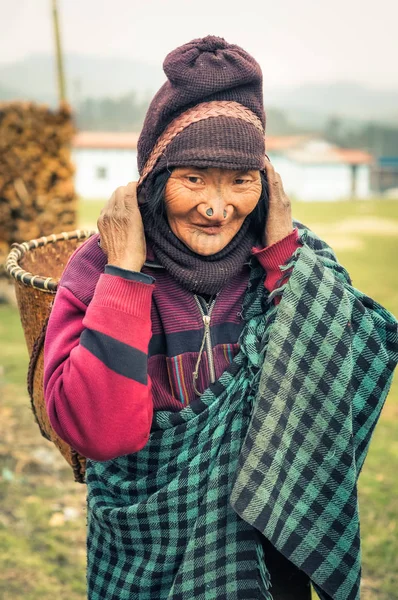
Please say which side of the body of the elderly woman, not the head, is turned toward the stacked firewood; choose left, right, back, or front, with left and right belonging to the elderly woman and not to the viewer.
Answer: back

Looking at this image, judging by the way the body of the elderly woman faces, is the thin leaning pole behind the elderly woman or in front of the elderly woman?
behind

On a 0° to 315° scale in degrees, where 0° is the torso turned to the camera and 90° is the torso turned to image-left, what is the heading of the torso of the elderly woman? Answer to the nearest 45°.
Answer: approximately 0°
